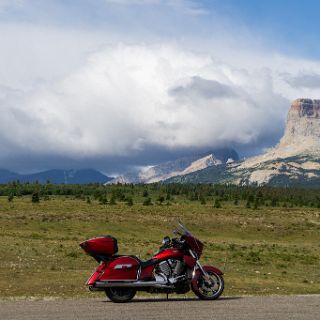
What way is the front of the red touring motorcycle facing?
to the viewer's right
